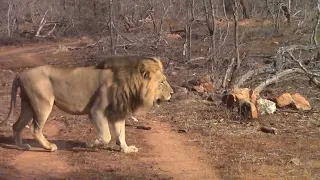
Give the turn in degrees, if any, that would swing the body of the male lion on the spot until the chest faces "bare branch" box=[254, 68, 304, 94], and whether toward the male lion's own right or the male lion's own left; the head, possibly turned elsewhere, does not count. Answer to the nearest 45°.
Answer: approximately 45° to the male lion's own left

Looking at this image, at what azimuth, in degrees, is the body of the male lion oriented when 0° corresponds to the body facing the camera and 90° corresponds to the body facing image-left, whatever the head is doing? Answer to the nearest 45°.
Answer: approximately 270°
